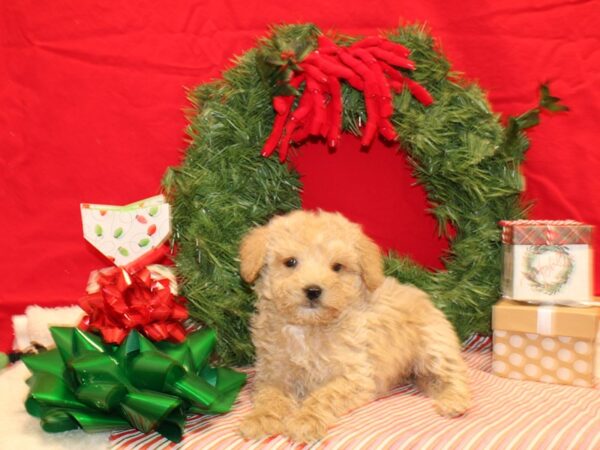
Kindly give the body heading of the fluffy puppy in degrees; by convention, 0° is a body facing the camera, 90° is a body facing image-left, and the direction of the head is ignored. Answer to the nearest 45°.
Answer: approximately 45°

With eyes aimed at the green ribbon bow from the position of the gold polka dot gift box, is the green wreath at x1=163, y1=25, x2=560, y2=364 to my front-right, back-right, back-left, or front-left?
front-right

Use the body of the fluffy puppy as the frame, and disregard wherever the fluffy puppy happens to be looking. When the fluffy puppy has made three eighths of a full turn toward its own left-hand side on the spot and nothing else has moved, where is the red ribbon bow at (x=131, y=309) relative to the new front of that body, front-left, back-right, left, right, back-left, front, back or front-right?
back

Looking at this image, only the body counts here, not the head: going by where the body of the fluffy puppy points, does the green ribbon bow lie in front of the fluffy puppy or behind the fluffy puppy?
in front

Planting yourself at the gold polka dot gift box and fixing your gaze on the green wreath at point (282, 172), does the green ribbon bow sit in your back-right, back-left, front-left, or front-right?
front-left

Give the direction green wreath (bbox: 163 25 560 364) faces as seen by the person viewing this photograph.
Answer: facing the viewer

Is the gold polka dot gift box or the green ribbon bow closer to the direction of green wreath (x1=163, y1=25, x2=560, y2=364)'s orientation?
the green ribbon bow

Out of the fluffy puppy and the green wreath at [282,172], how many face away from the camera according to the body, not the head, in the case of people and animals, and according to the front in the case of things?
0

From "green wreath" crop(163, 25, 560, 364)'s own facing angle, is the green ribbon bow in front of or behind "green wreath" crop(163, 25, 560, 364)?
in front
